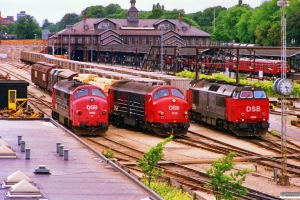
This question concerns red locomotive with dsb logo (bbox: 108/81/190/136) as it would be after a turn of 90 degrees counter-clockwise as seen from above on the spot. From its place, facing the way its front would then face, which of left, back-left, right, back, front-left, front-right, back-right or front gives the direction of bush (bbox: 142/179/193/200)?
back-right

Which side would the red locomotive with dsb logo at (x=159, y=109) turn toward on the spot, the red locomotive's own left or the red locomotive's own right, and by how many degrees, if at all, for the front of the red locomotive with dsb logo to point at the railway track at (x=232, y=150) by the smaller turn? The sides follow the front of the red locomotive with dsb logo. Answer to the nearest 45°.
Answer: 0° — it already faces it

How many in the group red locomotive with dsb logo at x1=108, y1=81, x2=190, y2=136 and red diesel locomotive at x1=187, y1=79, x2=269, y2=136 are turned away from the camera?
0

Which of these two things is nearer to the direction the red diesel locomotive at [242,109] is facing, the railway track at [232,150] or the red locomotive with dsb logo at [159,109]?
the railway track

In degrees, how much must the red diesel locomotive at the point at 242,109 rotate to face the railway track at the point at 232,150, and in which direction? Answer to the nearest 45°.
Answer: approximately 45° to its right

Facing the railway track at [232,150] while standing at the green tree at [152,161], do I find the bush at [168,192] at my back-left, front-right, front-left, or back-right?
back-right

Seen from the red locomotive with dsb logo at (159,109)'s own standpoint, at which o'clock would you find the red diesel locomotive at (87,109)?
The red diesel locomotive is roughly at 4 o'clock from the red locomotive with dsb logo.

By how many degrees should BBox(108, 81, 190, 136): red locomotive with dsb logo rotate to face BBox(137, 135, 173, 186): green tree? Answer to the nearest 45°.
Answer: approximately 45° to its right

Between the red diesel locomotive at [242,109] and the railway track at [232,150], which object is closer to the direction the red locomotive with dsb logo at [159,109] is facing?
the railway track

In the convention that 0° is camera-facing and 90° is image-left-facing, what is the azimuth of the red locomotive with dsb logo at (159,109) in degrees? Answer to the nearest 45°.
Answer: approximately 315°

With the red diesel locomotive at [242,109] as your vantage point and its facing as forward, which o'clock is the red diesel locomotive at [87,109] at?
the red diesel locomotive at [87,109] is roughly at 4 o'clock from the red diesel locomotive at [242,109].

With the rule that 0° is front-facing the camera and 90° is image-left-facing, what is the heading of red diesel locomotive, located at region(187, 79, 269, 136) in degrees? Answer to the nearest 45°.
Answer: approximately 315°
